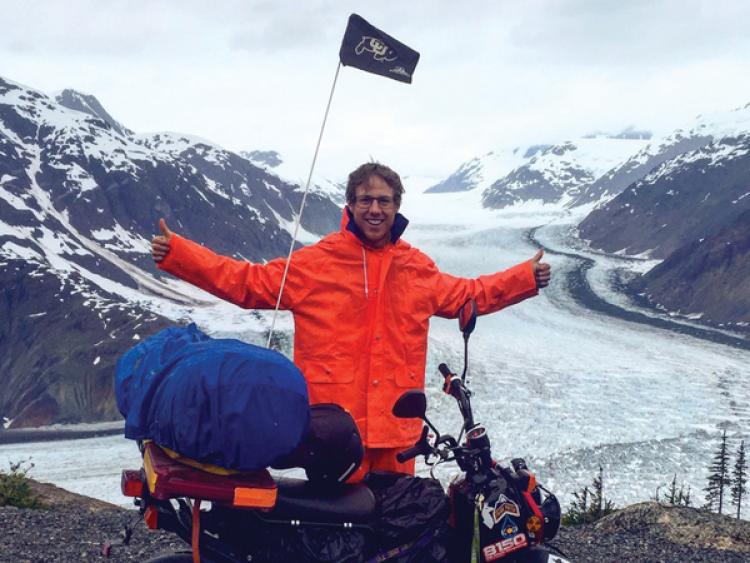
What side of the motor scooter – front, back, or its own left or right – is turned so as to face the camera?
right

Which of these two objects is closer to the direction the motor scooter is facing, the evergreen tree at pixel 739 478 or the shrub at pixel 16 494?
the evergreen tree

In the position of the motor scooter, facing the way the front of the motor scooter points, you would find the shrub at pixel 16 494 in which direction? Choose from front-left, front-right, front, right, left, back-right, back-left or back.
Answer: back-left

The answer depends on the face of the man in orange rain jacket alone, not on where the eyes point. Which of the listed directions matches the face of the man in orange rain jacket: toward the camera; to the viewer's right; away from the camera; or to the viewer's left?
toward the camera

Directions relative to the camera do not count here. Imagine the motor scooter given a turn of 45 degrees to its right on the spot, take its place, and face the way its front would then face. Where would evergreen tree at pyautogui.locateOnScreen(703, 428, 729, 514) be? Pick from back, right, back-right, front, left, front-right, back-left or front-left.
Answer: left

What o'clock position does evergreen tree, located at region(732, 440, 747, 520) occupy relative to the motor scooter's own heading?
The evergreen tree is roughly at 10 o'clock from the motor scooter.
